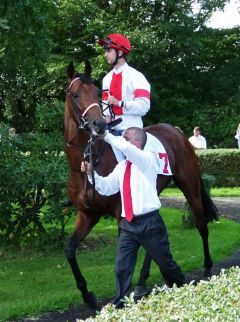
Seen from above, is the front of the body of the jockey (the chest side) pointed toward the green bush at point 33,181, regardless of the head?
no

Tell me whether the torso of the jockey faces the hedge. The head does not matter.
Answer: no

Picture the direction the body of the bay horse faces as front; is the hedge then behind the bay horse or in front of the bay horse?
behind

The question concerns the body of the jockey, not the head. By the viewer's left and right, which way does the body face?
facing the viewer and to the left of the viewer
